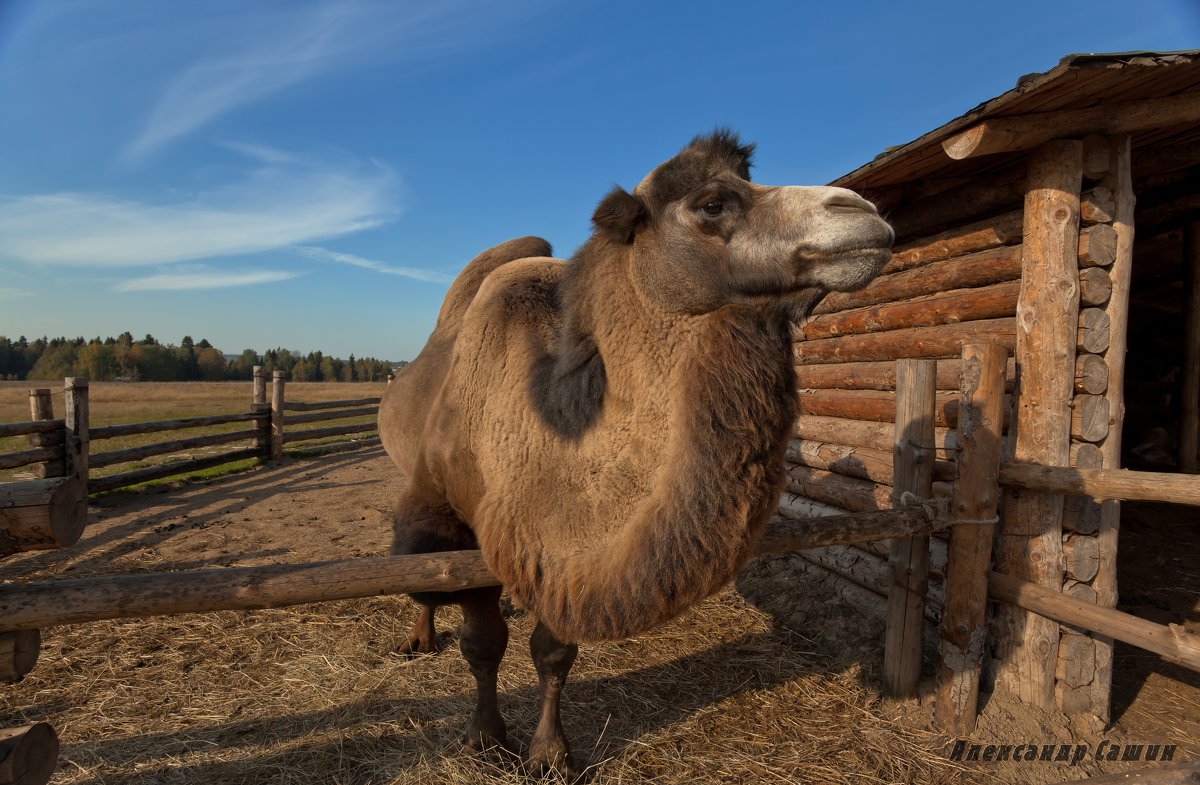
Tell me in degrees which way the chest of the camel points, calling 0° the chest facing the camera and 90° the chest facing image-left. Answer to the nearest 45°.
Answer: approximately 315°

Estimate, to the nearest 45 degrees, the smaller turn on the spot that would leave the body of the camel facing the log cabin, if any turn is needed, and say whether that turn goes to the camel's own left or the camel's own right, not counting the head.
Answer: approximately 90° to the camel's own left

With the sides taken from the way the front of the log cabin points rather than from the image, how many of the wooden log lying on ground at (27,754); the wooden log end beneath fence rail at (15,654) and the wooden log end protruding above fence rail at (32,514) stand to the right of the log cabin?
3

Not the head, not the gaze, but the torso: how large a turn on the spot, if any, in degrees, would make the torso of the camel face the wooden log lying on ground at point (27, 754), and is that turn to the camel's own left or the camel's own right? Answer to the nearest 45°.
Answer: approximately 135° to the camel's own right

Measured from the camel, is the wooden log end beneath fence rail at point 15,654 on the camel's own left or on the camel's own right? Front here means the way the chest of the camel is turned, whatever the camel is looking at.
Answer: on the camel's own right

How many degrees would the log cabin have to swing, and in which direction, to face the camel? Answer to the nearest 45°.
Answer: approximately 90° to its right

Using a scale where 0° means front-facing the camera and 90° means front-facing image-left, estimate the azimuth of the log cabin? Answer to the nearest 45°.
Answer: approximately 315°
